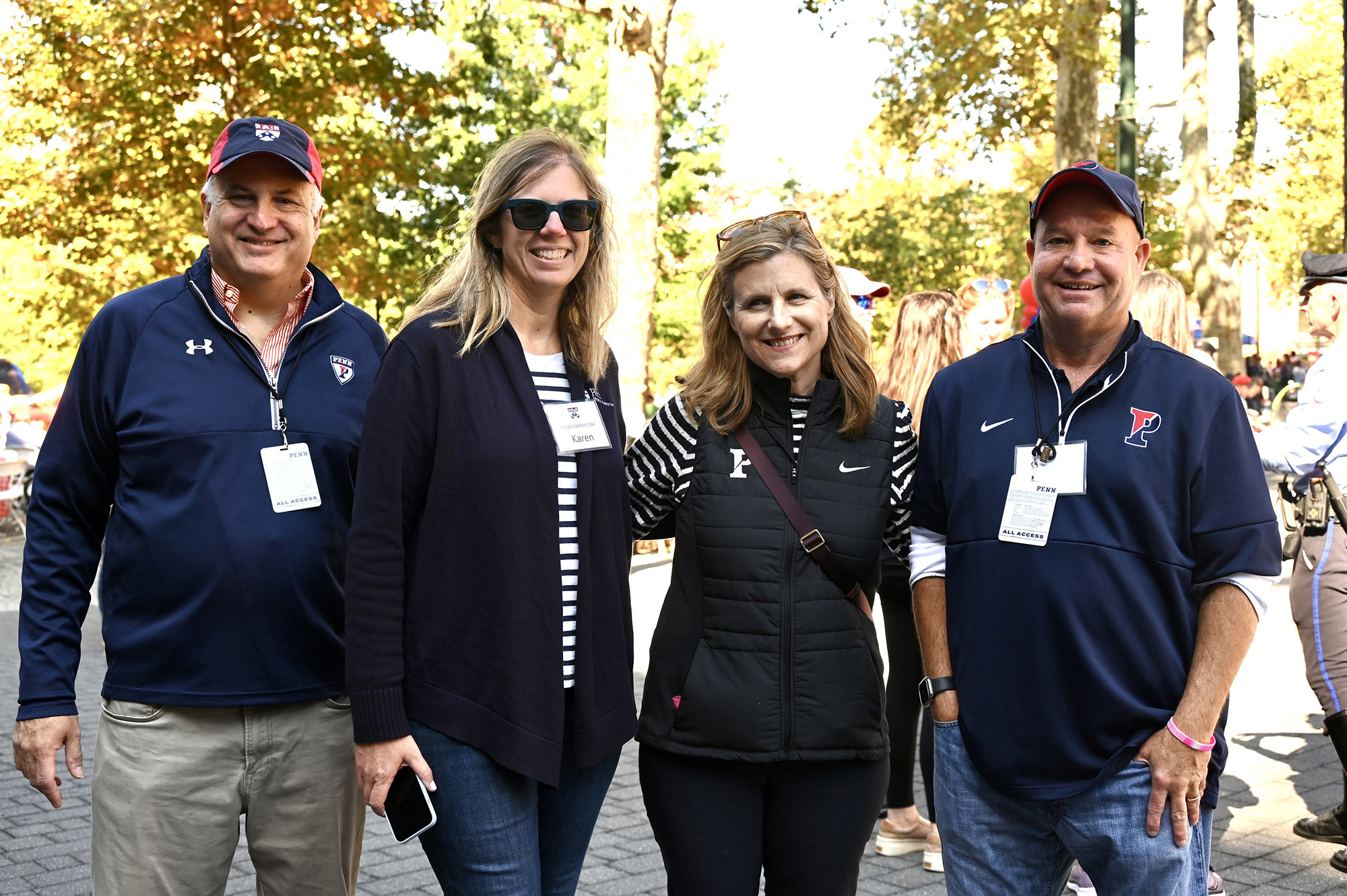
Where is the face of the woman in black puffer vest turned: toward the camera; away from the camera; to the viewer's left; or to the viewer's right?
toward the camera

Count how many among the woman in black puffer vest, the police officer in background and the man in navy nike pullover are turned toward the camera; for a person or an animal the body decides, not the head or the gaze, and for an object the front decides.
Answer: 2

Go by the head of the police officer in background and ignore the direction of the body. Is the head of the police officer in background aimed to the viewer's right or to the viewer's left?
to the viewer's left

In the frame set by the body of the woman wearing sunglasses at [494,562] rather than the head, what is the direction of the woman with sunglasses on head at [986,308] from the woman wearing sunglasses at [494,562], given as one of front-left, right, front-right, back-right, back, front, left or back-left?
left

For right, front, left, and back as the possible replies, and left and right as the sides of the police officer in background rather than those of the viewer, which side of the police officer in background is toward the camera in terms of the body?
left

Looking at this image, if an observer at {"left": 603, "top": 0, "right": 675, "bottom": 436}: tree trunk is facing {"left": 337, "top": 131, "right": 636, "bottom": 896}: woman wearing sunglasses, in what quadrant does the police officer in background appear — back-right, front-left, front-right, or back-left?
front-left

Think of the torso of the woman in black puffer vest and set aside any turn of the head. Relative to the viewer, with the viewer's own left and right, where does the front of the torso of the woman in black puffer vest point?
facing the viewer

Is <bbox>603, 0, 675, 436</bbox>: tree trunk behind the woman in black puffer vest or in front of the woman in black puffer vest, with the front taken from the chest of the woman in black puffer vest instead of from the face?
behind

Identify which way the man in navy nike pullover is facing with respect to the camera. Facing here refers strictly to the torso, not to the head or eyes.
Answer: toward the camera

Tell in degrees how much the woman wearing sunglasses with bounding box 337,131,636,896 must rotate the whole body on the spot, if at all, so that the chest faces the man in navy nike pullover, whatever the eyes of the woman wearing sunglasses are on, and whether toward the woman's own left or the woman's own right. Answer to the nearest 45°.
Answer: approximately 45° to the woman's own left

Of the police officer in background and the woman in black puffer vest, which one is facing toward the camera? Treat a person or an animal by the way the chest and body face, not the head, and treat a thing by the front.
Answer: the woman in black puffer vest

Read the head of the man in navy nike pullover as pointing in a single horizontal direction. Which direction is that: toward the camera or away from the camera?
toward the camera

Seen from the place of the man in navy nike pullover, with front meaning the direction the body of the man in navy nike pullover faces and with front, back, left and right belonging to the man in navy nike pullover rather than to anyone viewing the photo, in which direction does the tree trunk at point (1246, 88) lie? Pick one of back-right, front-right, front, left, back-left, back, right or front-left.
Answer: back

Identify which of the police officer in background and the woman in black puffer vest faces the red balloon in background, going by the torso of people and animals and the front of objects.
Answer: the police officer in background

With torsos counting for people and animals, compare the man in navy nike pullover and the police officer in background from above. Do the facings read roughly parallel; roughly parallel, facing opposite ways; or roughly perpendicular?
roughly perpendicular

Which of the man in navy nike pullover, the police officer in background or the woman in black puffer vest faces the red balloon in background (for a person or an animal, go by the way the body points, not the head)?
the police officer in background

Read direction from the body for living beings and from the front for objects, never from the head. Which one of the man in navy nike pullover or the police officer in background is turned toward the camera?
the man in navy nike pullover
